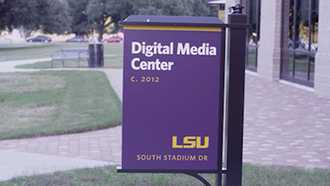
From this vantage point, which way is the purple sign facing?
toward the camera
